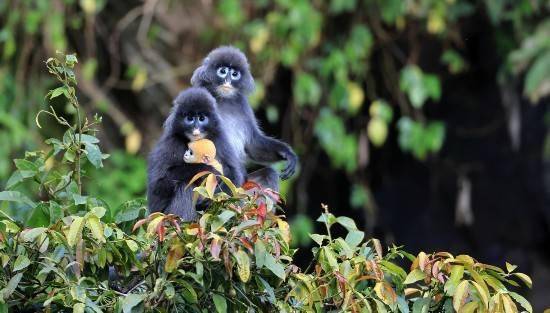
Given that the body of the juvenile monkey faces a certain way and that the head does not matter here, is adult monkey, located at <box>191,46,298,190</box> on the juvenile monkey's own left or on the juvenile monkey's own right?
on the juvenile monkey's own right
